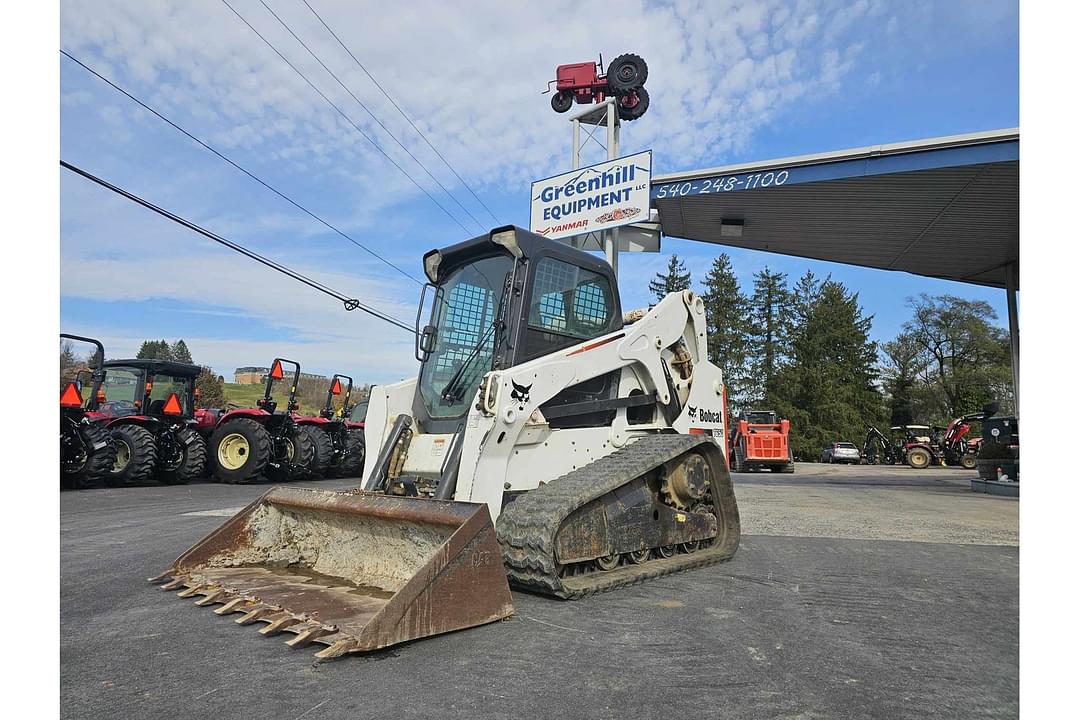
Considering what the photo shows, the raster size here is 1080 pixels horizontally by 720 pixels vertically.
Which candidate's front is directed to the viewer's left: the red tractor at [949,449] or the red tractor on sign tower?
the red tractor on sign tower

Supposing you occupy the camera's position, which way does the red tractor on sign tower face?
facing to the left of the viewer

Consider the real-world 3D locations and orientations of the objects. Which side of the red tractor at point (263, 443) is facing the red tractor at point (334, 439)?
right

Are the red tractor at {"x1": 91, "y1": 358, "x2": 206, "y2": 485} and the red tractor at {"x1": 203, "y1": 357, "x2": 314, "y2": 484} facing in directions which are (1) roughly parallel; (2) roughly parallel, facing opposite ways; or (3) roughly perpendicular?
roughly parallel

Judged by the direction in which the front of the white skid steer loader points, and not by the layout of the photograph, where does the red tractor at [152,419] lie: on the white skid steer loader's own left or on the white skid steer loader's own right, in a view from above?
on the white skid steer loader's own right

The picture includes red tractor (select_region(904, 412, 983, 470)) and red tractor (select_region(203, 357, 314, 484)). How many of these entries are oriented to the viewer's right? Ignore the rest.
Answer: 1

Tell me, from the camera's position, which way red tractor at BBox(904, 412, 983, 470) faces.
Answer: facing to the right of the viewer

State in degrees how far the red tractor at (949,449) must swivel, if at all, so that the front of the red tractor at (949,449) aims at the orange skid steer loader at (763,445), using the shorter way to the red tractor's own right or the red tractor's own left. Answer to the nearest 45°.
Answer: approximately 135° to the red tractor's own right

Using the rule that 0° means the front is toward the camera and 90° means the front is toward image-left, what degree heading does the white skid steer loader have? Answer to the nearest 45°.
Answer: approximately 45°

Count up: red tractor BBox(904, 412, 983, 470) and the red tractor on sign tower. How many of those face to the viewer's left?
1

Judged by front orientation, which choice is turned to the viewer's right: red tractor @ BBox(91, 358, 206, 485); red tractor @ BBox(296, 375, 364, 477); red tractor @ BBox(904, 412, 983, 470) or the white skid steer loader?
red tractor @ BBox(904, 412, 983, 470)
